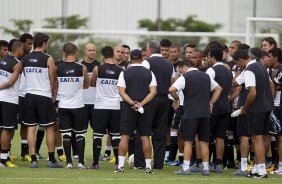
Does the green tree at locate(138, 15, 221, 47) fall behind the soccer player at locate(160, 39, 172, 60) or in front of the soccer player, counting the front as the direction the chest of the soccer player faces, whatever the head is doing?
behind

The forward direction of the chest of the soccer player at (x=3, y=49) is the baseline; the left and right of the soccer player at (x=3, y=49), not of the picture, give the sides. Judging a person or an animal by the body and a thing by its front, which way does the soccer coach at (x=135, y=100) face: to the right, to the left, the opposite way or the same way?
to the left

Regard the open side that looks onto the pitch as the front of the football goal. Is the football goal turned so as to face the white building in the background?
no

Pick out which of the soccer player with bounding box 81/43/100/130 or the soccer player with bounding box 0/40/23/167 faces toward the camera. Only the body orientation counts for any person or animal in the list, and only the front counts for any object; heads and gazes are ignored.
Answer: the soccer player with bounding box 81/43/100/130

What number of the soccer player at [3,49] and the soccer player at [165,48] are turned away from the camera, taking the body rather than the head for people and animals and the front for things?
0

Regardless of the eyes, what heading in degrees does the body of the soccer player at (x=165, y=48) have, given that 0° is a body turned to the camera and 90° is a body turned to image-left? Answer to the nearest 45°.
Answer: approximately 45°

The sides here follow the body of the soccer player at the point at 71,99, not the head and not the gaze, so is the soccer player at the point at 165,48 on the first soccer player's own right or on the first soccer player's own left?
on the first soccer player's own right

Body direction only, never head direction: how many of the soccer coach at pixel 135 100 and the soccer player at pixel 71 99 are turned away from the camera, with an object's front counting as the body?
2

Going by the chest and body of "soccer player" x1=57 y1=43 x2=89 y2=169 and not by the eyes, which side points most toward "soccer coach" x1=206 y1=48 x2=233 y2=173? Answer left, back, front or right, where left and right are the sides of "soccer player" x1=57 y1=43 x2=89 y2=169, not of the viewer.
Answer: right

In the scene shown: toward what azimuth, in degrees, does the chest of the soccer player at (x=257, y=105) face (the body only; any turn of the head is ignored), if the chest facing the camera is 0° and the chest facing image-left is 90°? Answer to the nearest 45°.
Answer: approximately 135°

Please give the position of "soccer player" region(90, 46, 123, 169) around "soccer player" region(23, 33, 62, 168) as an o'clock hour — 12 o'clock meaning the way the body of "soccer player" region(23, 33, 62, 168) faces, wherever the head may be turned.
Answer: "soccer player" region(90, 46, 123, 169) is roughly at 2 o'clock from "soccer player" region(23, 33, 62, 168).

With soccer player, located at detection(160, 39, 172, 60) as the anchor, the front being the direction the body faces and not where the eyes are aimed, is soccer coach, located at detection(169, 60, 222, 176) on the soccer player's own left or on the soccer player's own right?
on the soccer player's own left

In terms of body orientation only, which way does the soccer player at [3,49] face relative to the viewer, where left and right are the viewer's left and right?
facing to the right of the viewer

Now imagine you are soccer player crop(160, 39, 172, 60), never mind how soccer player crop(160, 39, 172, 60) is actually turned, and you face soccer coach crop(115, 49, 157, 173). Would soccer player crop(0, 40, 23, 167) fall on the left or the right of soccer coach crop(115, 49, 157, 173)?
right

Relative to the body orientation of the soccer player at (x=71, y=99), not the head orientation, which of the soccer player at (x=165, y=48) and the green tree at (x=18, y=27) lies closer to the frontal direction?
the green tree

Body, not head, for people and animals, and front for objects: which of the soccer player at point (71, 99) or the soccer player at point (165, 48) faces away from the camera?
the soccer player at point (71, 99)
